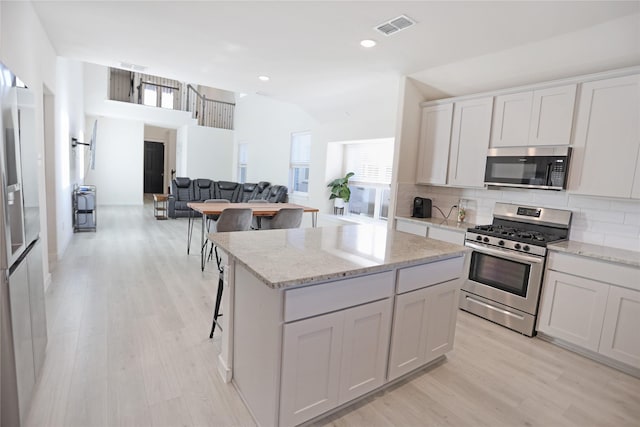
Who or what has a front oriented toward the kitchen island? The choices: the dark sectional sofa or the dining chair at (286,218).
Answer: the dark sectional sofa

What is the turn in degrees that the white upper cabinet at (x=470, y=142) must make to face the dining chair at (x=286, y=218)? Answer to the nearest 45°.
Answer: approximately 45° to its right

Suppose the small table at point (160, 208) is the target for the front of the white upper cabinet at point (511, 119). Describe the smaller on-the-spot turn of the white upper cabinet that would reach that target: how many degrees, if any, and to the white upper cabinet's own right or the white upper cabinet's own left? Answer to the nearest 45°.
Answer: approximately 45° to the white upper cabinet's own right

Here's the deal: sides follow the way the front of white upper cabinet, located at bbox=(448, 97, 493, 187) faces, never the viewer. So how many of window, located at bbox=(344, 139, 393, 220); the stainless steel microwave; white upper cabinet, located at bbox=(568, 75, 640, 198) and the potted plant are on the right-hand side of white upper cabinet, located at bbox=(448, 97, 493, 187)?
2

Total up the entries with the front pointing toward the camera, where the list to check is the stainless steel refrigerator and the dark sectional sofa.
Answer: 1

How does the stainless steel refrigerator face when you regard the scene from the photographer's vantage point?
facing to the right of the viewer

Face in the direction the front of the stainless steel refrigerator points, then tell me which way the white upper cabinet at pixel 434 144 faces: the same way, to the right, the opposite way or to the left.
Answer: the opposite way

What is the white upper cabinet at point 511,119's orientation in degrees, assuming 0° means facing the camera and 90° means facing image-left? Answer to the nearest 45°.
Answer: approximately 45°

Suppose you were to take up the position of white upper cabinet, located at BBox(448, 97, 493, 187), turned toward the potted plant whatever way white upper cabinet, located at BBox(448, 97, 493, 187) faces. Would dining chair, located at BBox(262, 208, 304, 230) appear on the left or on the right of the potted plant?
left

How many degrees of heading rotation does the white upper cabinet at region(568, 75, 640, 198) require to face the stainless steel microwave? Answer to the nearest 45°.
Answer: approximately 45° to its right

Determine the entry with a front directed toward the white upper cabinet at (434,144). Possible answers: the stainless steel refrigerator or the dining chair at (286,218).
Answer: the stainless steel refrigerator
